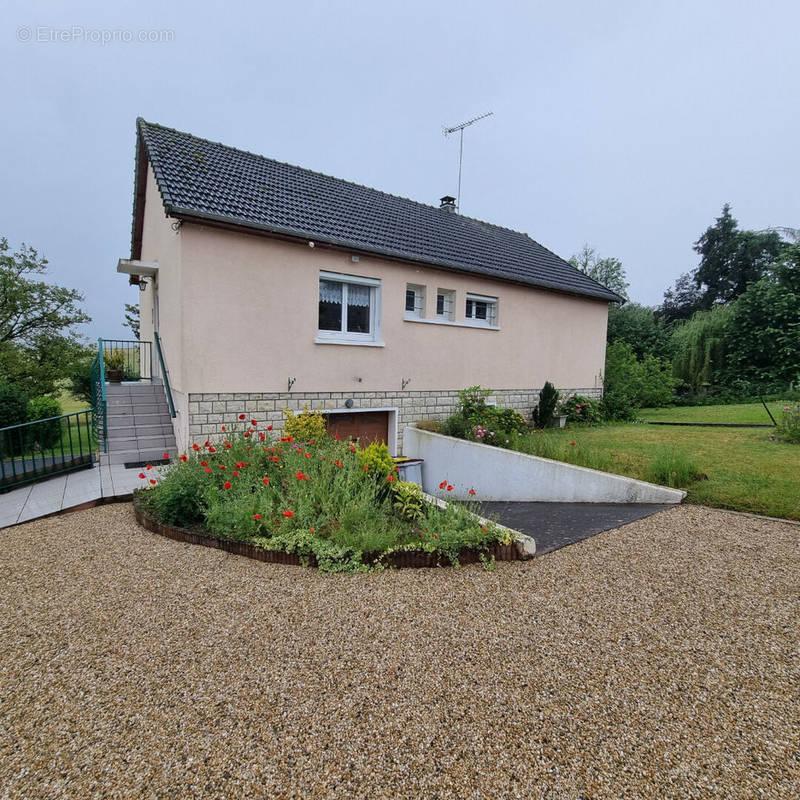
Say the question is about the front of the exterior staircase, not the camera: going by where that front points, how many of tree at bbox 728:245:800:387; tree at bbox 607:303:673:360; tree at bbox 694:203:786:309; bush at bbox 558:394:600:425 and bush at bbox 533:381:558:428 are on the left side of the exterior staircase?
5

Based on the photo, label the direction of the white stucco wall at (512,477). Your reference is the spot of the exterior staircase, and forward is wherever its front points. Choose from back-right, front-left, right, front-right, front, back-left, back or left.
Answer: front-left

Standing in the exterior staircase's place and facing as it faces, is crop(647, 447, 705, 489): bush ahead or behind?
ahead

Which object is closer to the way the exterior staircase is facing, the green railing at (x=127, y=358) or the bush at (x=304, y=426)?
the bush

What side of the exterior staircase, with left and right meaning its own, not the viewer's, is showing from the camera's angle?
front

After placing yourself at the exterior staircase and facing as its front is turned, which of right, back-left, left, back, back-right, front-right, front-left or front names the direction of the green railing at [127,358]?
back

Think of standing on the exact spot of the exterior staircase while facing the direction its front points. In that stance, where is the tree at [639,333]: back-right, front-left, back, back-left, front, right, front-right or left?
left

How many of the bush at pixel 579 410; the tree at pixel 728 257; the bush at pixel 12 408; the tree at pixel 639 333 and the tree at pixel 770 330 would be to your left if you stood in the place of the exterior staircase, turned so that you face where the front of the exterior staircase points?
4

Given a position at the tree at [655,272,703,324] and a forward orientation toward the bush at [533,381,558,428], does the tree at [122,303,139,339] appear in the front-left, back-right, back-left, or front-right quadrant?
front-right

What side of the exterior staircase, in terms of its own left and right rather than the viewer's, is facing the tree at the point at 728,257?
left

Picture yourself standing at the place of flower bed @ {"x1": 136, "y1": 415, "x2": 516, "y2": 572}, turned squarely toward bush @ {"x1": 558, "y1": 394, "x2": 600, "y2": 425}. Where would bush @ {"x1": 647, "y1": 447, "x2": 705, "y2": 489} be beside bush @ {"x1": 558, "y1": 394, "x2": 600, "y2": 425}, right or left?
right

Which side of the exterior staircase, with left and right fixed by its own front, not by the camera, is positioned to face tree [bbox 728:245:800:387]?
left

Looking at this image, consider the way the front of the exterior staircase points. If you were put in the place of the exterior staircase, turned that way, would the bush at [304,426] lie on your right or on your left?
on your left

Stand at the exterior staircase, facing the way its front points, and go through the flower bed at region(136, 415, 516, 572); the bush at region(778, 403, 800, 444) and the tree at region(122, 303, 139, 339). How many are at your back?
1

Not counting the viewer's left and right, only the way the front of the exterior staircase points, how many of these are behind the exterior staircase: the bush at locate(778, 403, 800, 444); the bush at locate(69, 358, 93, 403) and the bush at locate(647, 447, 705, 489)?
1

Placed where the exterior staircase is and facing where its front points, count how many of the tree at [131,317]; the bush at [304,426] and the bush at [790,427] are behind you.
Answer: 1
